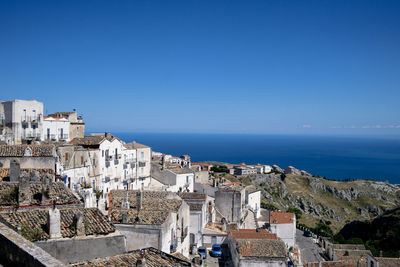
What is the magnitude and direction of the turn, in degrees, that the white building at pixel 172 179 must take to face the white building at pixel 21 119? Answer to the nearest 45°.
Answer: approximately 135° to its right

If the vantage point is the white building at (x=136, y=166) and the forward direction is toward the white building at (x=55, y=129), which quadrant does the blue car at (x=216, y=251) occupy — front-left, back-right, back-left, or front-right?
back-left

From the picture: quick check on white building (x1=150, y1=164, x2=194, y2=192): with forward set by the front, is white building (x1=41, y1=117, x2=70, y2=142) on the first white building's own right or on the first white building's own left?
on the first white building's own right

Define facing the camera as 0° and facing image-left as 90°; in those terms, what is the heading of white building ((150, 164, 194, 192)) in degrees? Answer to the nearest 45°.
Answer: approximately 315°

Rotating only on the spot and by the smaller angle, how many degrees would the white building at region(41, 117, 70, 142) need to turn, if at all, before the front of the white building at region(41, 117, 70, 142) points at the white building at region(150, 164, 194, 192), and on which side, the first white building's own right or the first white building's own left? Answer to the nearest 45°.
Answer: approximately 90° to the first white building's own left

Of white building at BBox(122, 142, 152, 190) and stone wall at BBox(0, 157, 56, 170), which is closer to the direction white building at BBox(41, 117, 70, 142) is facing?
the stone wall

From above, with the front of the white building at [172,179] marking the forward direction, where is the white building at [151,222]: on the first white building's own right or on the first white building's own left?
on the first white building's own right
